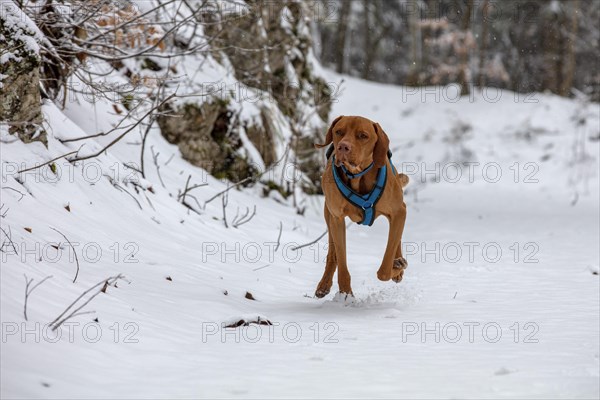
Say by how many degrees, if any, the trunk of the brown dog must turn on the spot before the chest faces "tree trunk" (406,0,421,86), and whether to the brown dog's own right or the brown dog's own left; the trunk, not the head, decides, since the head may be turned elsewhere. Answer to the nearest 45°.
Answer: approximately 180°

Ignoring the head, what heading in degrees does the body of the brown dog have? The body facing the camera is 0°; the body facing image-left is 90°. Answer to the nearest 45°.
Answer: approximately 0°

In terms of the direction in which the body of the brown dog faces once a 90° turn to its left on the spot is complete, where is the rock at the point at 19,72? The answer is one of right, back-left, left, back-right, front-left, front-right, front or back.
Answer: back
